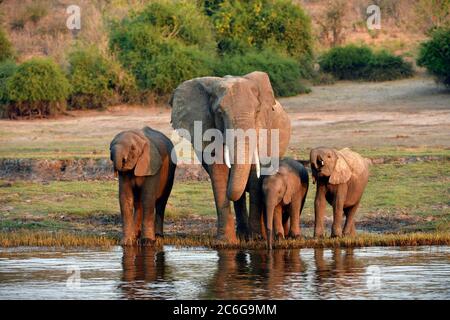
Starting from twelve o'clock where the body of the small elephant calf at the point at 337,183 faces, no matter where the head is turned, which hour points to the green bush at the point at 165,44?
The green bush is roughly at 4 o'clock from the small elephant calf.

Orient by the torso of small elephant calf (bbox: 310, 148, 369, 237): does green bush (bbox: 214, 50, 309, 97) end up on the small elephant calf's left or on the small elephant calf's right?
on the small elephant calf's right

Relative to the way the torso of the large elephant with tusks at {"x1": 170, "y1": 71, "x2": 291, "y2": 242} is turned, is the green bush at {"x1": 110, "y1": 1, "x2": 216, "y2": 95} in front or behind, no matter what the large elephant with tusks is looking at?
behind

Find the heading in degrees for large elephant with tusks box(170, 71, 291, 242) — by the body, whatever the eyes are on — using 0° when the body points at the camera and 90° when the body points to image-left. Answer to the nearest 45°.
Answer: approximately 0°

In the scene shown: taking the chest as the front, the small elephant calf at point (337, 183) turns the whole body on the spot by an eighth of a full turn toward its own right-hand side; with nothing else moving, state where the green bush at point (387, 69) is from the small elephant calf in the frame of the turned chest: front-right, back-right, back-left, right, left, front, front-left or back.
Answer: right

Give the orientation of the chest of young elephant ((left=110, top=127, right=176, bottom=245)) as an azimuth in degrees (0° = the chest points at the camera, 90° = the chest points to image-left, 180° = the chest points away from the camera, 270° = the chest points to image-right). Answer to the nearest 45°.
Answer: approximately 45°

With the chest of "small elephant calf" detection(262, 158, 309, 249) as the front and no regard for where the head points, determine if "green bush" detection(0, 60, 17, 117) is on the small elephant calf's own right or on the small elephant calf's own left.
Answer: on the small elephant calf's own right

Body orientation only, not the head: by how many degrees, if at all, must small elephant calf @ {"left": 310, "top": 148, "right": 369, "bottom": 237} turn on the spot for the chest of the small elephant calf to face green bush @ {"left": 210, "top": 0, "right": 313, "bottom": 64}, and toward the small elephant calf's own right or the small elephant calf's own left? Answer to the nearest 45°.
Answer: approximately 135° to the small elephant calf's own right
